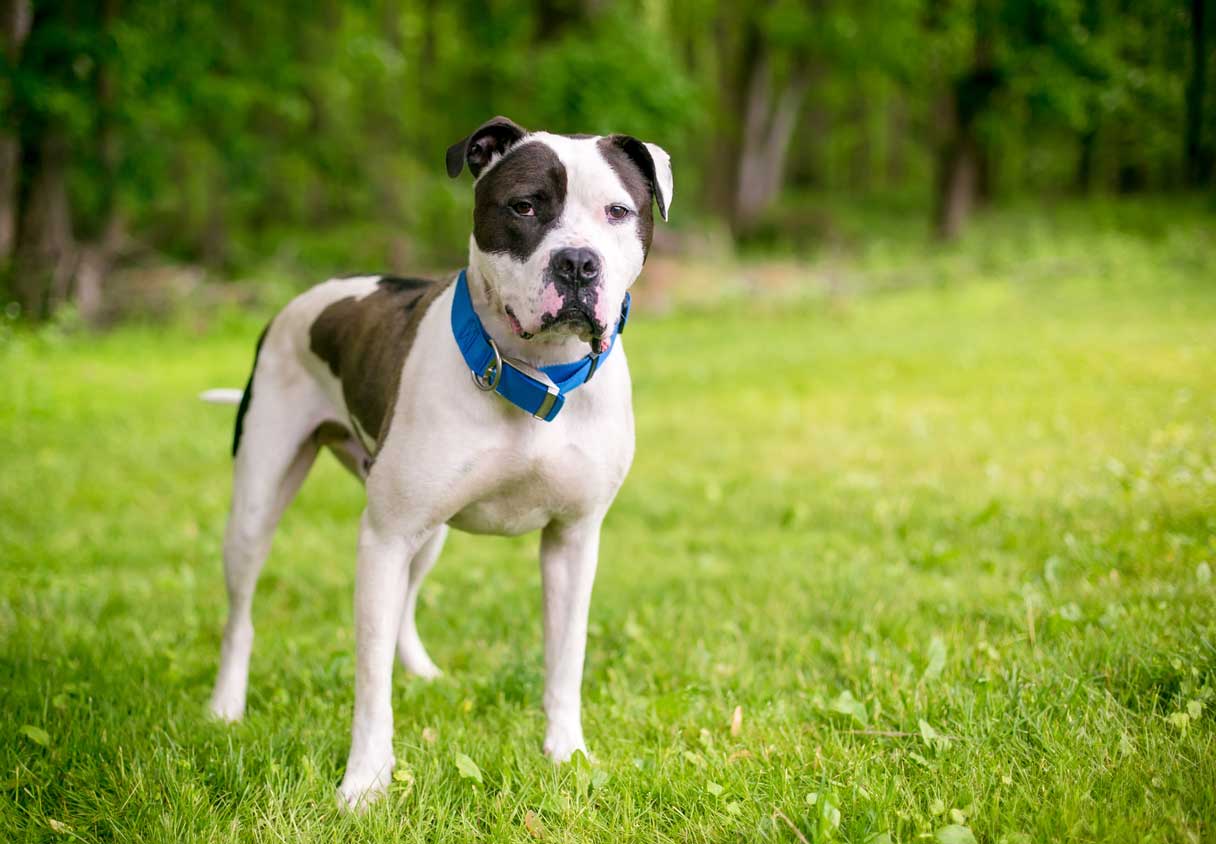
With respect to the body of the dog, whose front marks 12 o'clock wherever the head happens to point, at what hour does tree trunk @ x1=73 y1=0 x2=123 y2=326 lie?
The tree trunk is roughly at 7 o'clock from the dog.

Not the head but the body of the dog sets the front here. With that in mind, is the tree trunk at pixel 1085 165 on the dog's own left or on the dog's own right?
on the dog's own left

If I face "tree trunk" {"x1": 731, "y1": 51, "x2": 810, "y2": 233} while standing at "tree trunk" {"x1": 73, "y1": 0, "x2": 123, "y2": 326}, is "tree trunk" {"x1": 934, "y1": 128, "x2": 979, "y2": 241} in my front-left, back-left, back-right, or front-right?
front-right

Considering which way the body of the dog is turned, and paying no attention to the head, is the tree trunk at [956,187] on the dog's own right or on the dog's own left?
on the dog's own left

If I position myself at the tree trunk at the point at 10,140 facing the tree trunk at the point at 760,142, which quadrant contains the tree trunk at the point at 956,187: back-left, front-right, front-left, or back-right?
front-right

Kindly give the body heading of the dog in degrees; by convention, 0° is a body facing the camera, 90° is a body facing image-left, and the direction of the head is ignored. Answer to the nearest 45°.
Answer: approximately 315°

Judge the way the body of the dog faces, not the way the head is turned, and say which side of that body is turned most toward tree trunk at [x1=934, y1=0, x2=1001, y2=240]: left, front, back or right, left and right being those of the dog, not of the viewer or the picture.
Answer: left

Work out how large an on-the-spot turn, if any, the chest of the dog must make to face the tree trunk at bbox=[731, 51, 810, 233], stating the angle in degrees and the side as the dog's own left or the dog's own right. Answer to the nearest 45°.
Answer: approximately 135° to the dog's own left
